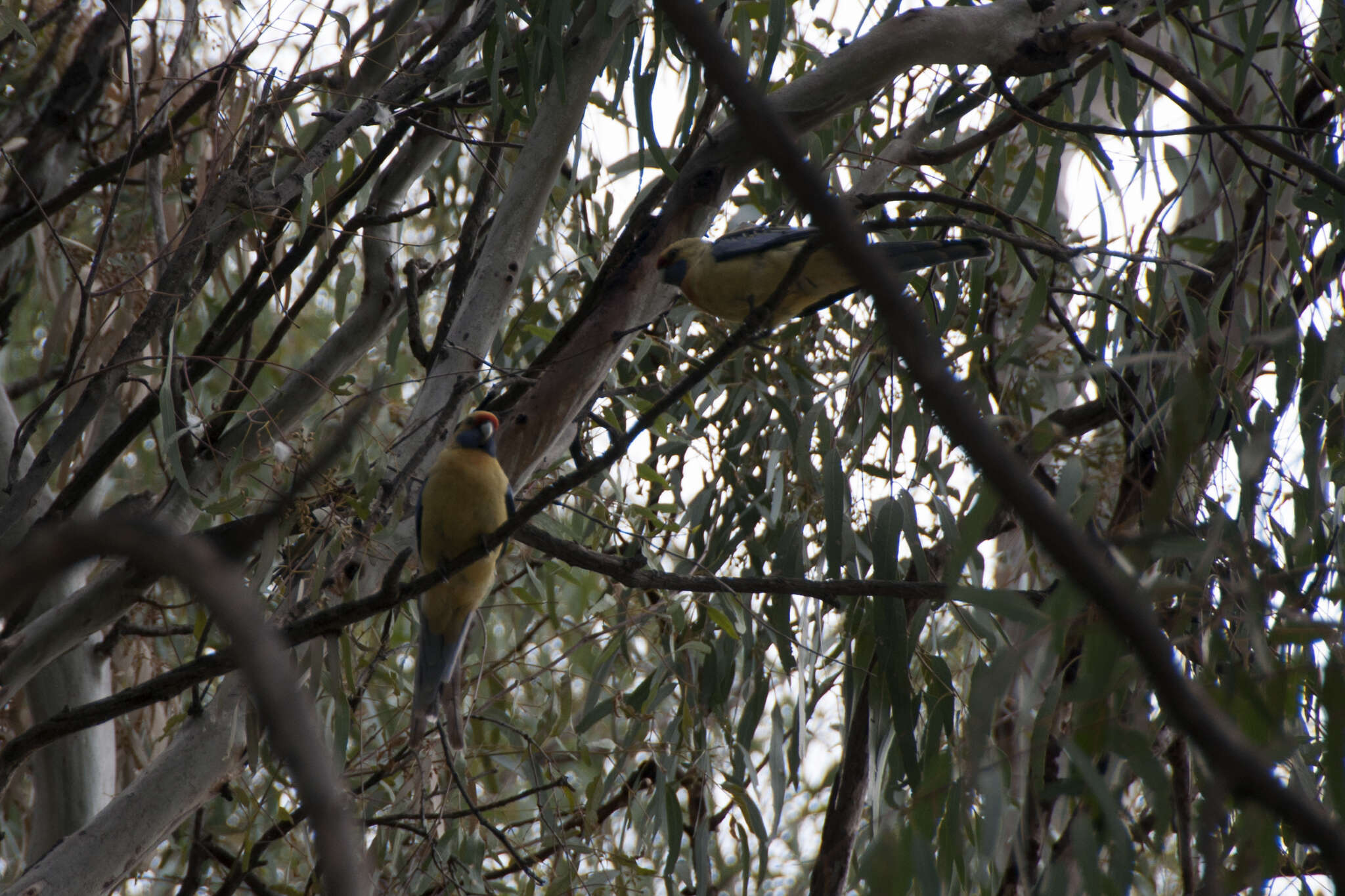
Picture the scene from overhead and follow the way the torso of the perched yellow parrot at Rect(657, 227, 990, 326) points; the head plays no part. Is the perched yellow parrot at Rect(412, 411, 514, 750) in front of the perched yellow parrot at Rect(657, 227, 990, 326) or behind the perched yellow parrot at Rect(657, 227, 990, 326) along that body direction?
in front

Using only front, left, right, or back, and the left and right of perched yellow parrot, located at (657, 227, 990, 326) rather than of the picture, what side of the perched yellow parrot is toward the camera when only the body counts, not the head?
left
